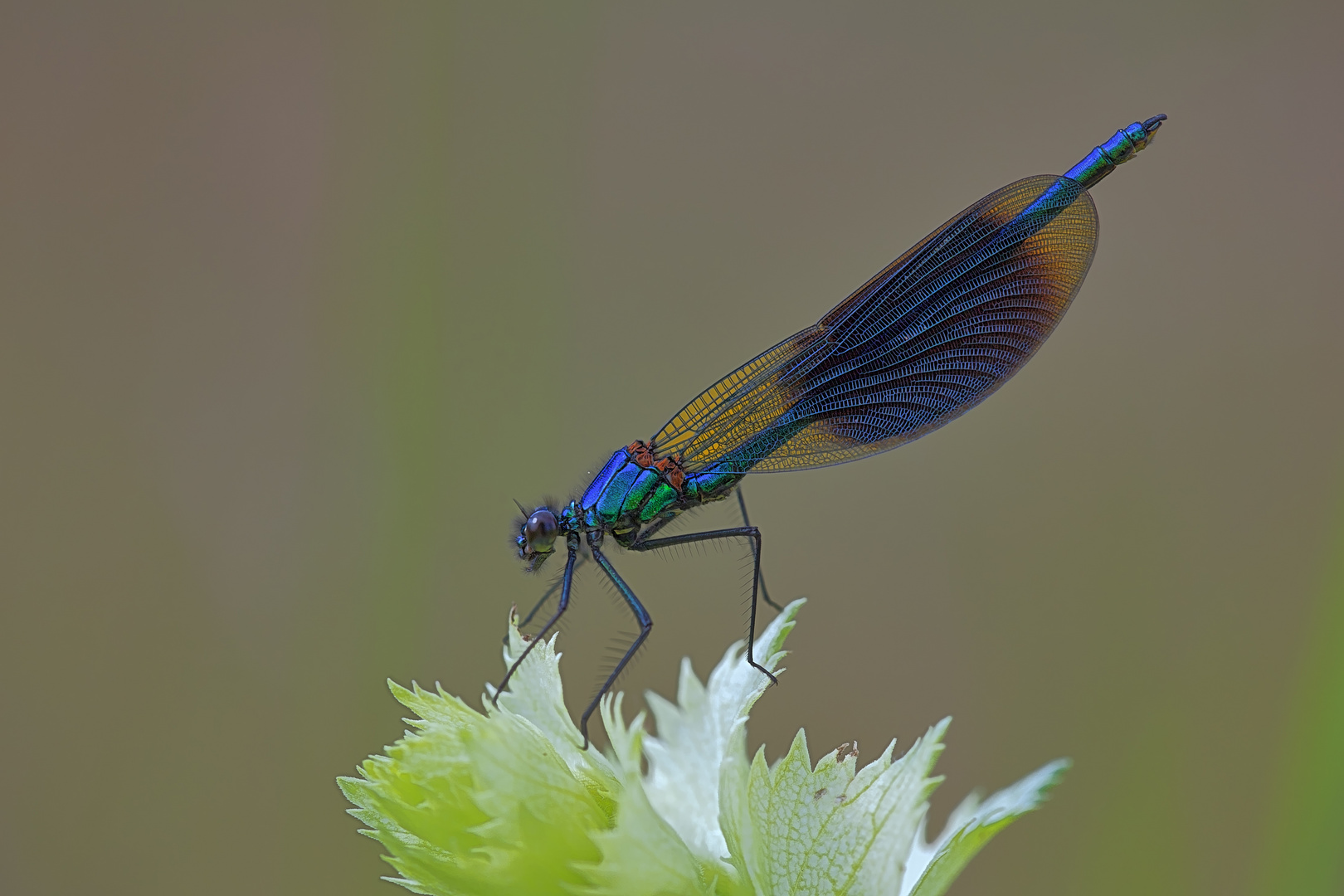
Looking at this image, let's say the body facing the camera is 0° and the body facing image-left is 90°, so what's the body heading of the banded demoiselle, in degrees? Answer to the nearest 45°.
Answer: approximately 90°
